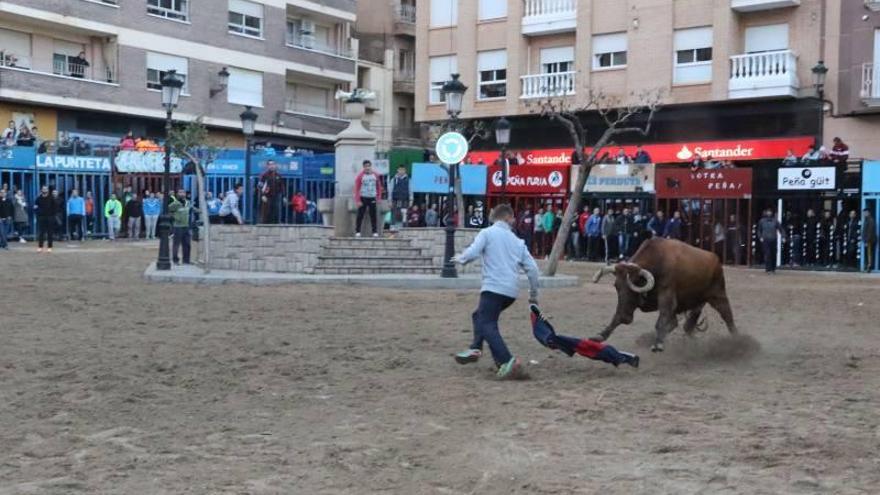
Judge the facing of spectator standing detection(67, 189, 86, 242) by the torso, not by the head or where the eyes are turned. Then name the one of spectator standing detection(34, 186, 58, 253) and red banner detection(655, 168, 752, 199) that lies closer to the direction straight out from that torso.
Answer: the spectator standing

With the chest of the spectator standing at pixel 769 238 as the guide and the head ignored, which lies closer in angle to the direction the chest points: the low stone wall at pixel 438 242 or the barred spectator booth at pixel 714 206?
the low stone wall

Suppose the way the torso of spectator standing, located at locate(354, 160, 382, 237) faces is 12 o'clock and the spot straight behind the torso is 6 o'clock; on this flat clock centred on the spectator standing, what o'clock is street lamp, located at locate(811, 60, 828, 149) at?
The street lamp is roughly at 8 o'clock from the spectator standing.

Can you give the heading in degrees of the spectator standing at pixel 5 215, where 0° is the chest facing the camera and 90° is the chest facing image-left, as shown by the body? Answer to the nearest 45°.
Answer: approximately 0°

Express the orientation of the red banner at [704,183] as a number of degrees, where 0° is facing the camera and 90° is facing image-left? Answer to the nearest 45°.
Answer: approximately 0°

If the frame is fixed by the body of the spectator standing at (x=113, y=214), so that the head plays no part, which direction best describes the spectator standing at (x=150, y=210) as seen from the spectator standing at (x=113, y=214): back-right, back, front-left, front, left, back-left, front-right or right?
back-left

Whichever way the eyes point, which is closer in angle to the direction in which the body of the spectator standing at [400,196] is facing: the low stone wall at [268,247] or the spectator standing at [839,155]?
the low stone wall

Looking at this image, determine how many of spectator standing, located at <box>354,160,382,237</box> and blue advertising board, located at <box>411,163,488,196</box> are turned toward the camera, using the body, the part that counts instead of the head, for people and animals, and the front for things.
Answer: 2
